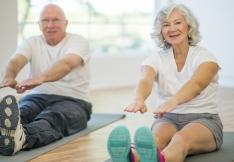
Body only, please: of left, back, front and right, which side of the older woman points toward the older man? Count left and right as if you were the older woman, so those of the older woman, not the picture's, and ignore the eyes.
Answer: right

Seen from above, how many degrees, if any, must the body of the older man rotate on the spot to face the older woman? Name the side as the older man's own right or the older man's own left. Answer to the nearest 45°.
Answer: approximately 90° to the older man's own left

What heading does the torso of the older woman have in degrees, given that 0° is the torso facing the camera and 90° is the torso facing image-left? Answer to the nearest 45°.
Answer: approximately 45°

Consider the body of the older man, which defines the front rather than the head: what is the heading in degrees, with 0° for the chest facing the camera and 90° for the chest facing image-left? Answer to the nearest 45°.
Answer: approximately 45°
